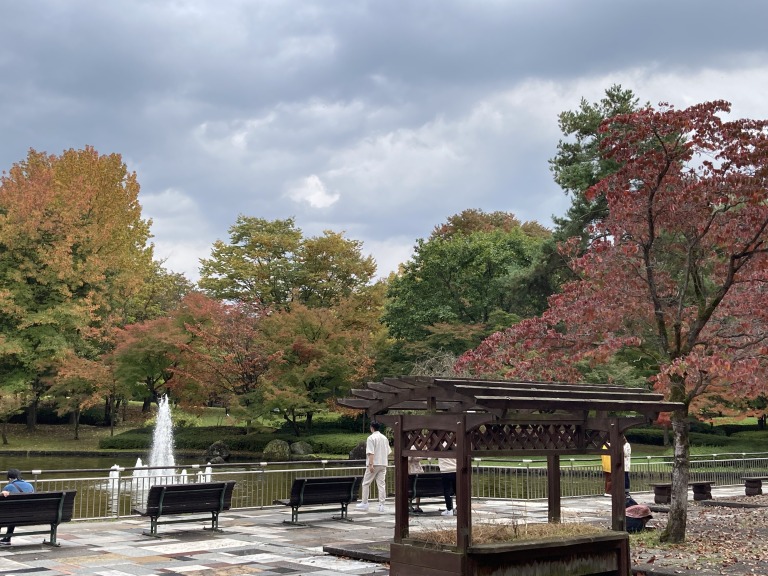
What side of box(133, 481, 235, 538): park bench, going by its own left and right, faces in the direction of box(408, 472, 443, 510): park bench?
right

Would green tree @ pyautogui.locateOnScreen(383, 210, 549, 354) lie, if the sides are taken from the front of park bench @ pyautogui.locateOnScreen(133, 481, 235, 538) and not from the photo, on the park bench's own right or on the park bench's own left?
on the park bench's own right

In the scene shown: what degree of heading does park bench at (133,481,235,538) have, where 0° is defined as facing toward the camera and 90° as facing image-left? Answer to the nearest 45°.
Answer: approximately 135°

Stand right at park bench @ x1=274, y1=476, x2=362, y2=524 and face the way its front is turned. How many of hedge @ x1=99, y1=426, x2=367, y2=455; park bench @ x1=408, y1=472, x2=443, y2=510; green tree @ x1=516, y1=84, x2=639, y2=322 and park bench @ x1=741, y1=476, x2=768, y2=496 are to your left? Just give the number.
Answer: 0

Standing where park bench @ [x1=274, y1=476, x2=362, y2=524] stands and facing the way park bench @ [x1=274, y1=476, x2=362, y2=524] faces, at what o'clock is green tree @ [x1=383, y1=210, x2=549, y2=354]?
The green tree is roughly at 2 o'clock from the park bench.

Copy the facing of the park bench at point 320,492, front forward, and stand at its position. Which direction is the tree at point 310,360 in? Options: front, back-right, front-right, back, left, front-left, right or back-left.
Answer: front-right

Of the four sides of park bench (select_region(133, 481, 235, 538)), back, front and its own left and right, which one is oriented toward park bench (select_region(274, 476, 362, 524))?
right

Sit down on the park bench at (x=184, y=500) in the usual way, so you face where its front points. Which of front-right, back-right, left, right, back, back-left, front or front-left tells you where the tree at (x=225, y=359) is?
front-right

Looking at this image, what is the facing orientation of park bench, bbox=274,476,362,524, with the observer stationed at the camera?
facing away from the viewer and to the left of the viewer

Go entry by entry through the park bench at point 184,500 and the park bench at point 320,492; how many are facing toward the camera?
0

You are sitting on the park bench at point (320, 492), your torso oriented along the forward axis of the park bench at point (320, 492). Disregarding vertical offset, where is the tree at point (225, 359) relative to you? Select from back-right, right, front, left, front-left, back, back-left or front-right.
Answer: front-right

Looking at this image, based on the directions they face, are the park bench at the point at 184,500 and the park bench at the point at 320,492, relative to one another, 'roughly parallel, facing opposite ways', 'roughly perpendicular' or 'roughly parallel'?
roughly parallel

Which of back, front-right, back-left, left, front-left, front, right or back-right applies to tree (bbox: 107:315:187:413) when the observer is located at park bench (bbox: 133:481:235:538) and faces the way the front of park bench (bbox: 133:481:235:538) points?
front-right

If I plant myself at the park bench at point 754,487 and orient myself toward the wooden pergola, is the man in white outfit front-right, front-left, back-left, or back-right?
front-right
